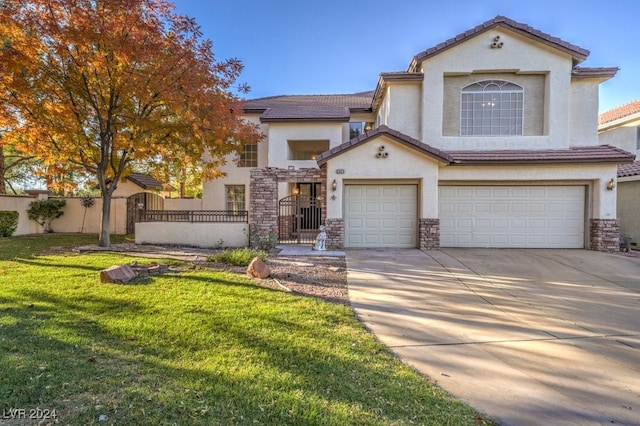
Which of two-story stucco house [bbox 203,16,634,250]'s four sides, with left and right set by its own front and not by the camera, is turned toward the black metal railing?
right

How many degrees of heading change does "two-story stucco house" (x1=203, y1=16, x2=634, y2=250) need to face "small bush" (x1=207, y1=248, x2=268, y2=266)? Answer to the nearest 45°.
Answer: approximately 45° to its right

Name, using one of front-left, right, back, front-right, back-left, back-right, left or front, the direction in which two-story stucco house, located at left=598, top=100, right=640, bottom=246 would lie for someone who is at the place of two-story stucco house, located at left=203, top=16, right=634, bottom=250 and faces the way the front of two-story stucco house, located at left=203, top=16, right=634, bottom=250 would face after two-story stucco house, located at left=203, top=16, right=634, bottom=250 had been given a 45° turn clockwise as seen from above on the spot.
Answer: back

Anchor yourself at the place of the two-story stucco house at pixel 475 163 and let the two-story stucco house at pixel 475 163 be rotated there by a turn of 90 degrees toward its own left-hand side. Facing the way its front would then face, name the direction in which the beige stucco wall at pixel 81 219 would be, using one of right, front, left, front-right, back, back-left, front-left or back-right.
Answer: back

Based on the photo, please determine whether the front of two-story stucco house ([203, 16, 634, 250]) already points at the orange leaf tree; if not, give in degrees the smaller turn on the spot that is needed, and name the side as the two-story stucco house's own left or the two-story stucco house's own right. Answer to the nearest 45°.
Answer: approximately 45° to the two-story stucco house's own right

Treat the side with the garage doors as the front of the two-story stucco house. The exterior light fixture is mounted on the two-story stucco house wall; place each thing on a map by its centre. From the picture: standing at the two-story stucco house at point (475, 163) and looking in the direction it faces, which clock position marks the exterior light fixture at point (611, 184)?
The exterior light fixture is roughly at 9 o'clock from the two-story stucco house.

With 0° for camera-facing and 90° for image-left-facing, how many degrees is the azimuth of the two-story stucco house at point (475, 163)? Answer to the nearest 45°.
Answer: approximately 0°

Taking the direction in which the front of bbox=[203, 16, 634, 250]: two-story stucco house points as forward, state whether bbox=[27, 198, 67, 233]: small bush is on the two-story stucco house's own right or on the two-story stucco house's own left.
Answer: on the two-story stucco house's own right
